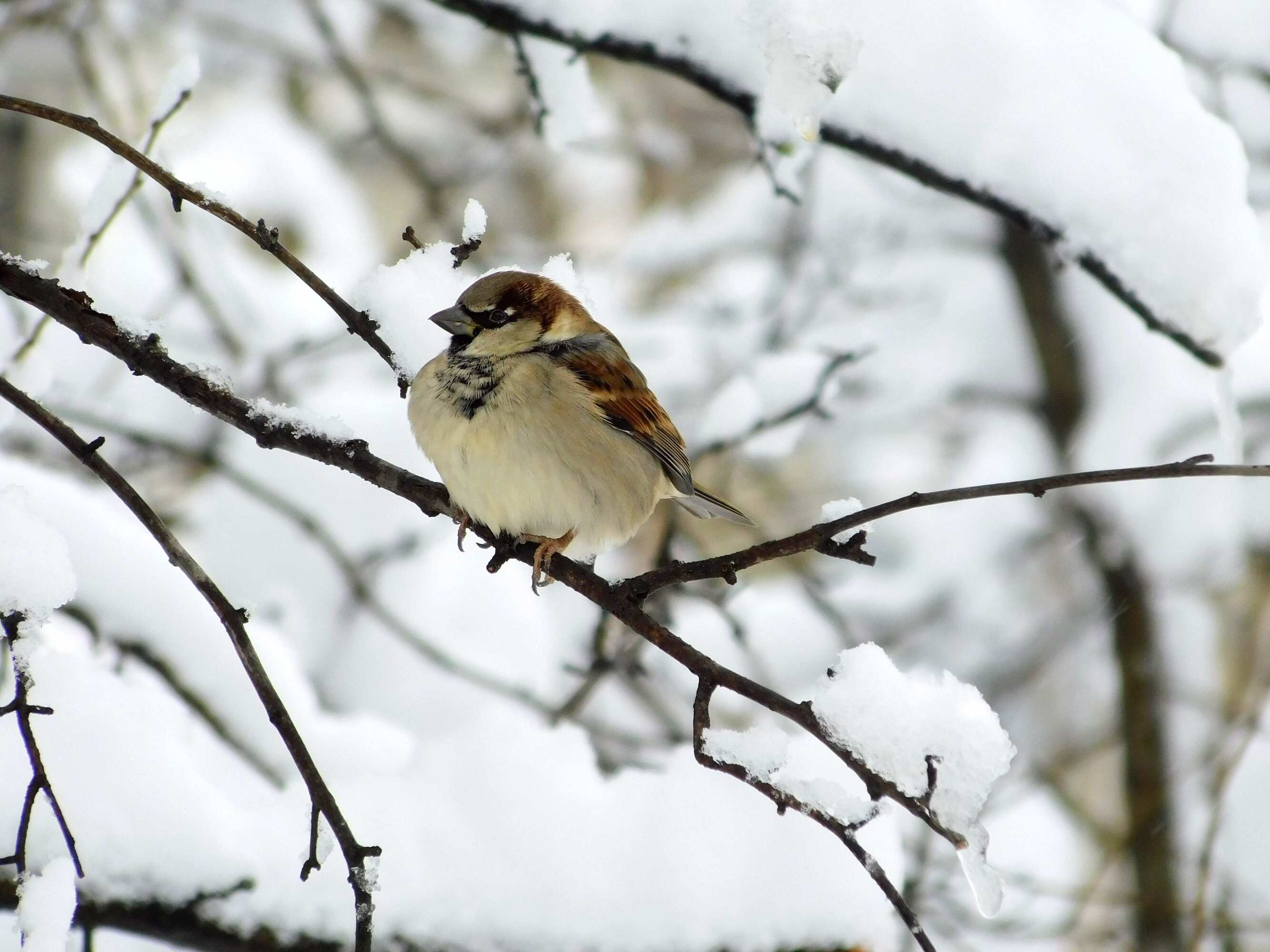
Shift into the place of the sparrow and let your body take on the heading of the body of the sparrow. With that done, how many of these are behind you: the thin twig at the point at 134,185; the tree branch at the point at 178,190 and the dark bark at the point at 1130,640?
1

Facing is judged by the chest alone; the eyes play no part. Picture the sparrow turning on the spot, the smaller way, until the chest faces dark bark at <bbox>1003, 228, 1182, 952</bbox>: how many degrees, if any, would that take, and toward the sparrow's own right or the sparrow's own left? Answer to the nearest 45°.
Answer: approximately 180°

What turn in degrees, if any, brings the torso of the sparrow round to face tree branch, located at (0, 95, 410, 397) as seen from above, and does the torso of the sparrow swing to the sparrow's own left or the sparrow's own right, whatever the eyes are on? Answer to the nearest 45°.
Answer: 0° — it already faces it

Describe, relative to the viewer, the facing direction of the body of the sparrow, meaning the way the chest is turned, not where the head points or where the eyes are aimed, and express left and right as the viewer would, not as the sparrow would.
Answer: facing the viewer and to the left of the viewer

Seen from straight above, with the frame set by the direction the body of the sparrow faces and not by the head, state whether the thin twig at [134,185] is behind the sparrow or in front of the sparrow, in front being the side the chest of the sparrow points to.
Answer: in front
